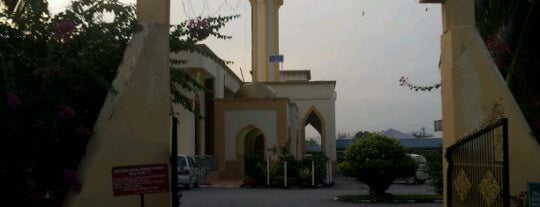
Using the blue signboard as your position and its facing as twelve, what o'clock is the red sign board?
The red sign board is roughly at 12 o'clock from the blue signboard.

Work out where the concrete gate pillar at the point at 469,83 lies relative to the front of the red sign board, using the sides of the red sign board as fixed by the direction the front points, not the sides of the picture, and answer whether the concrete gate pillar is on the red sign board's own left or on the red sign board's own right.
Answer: on the red sign board's own left

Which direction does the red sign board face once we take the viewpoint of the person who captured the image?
facing the viewer

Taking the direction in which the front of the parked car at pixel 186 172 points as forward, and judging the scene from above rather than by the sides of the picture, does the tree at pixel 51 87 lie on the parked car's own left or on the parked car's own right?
on the parked car's own right

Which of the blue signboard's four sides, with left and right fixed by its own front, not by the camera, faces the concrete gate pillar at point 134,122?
front

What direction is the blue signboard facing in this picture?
toward the camera

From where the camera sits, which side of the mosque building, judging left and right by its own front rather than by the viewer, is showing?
front

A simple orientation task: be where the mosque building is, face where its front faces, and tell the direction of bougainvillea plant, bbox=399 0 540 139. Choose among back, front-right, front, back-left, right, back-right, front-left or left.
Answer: front

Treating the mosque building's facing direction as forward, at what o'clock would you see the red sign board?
The red sign board is roughly at 12 o'clock from the mosque building.

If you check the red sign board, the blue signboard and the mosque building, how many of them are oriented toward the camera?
3

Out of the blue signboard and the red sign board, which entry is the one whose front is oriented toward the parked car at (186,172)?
the blue signboard

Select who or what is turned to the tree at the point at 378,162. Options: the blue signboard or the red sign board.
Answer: the blue signboard

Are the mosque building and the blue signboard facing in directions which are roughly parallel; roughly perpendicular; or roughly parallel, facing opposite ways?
roughly parallel
